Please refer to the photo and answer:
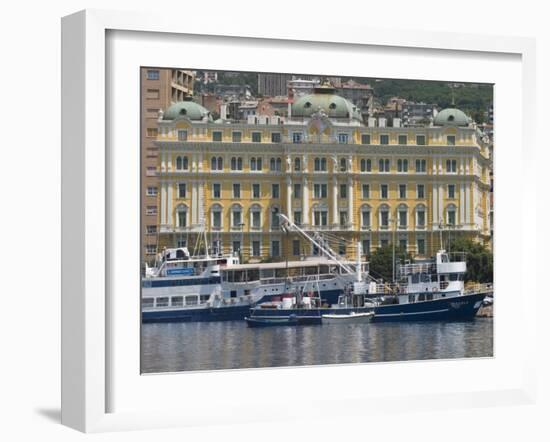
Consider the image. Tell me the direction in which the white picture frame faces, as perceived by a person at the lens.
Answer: facing the viewer and to the right of the viewer
